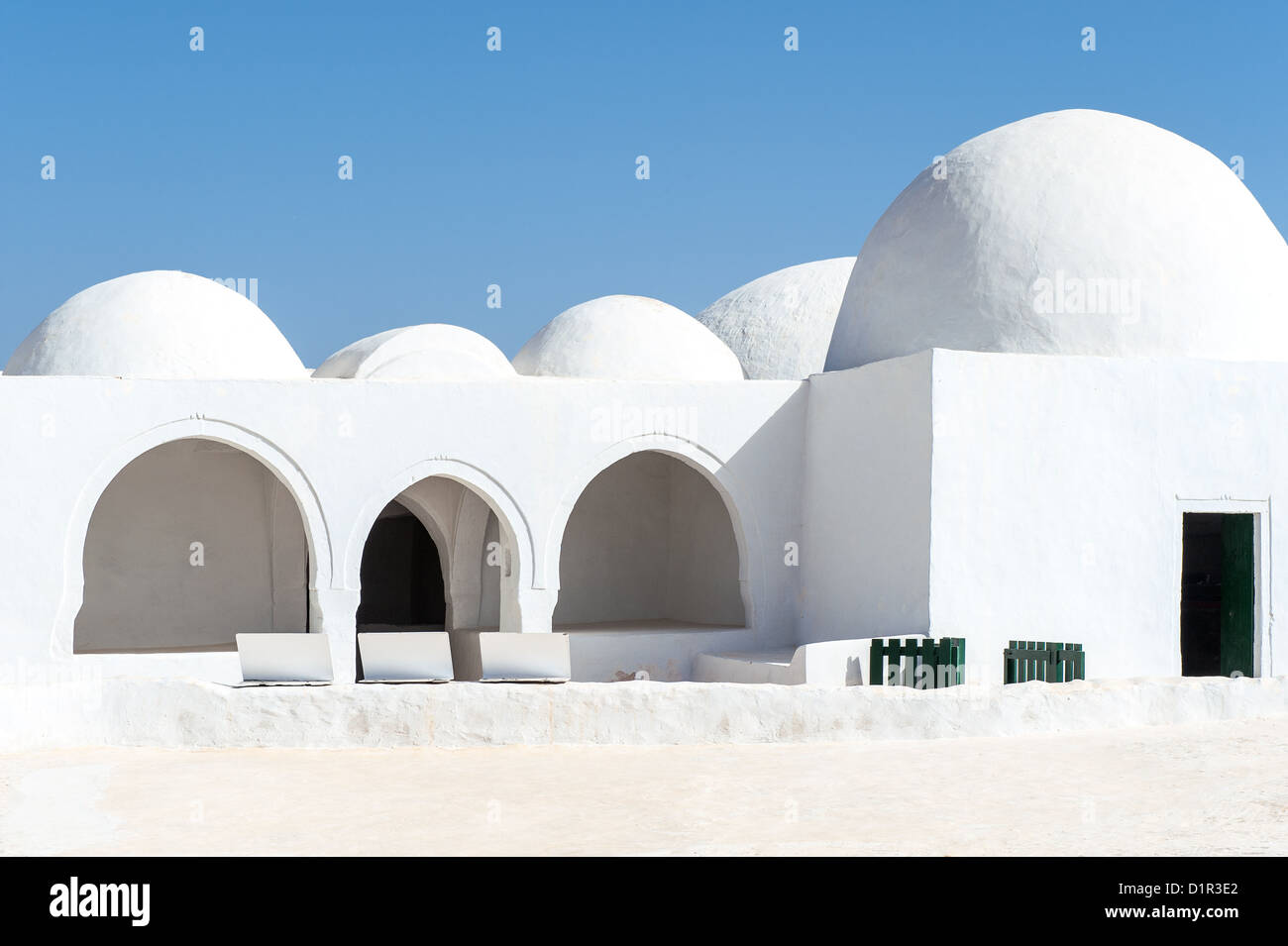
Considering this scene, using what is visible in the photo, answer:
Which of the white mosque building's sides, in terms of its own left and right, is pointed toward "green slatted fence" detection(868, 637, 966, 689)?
front

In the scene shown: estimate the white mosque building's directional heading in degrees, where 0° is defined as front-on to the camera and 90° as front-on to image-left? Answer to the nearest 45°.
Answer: approximately 0°

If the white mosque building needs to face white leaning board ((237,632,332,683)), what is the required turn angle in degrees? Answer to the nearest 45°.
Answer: approximately 45° to its right

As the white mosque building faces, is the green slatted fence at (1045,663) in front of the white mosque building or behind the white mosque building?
in front

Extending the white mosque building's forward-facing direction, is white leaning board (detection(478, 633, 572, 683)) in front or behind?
in front

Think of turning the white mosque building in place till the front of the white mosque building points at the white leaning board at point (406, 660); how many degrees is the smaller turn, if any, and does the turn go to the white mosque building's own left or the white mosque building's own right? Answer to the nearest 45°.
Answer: approximately 45° to the white mosque building's own right
